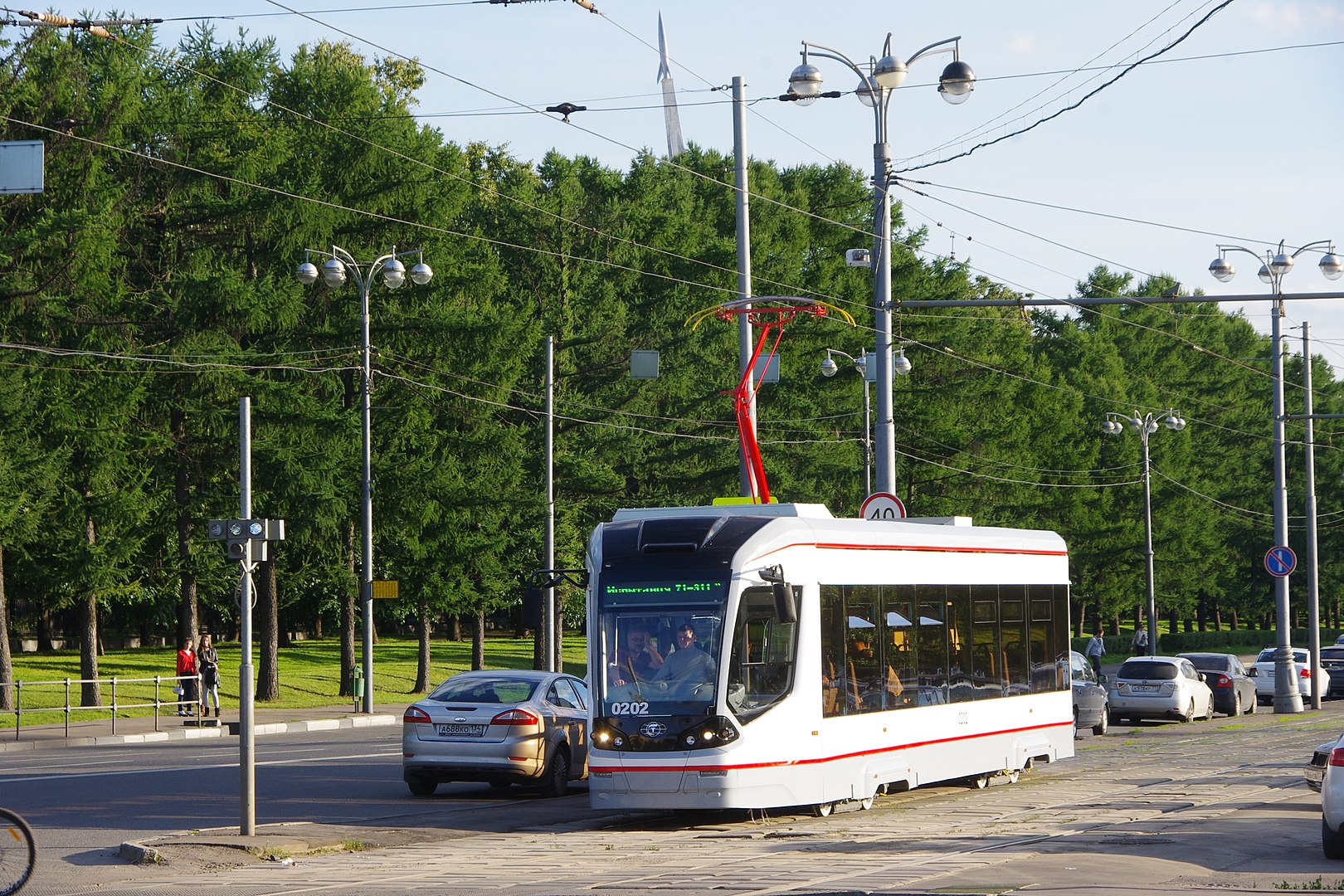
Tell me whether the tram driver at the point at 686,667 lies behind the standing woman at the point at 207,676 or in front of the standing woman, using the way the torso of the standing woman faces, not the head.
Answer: in front

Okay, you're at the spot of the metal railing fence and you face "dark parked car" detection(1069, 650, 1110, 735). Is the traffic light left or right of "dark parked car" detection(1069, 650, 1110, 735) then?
right

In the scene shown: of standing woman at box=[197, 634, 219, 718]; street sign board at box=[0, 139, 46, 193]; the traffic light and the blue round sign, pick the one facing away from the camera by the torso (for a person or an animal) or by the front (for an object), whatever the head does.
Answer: the street sign board

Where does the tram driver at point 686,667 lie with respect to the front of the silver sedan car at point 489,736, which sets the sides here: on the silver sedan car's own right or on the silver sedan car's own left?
on the silver sedan car's own right

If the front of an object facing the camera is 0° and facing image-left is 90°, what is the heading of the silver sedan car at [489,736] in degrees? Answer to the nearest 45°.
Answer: approximately 225°

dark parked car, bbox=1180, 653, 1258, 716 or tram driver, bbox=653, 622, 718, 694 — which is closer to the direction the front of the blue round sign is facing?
the tram driver

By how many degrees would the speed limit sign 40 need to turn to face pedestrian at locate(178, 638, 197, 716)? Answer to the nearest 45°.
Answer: approximately 135° to its right

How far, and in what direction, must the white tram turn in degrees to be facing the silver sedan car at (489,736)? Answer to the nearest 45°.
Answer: approximately 90° to its right
